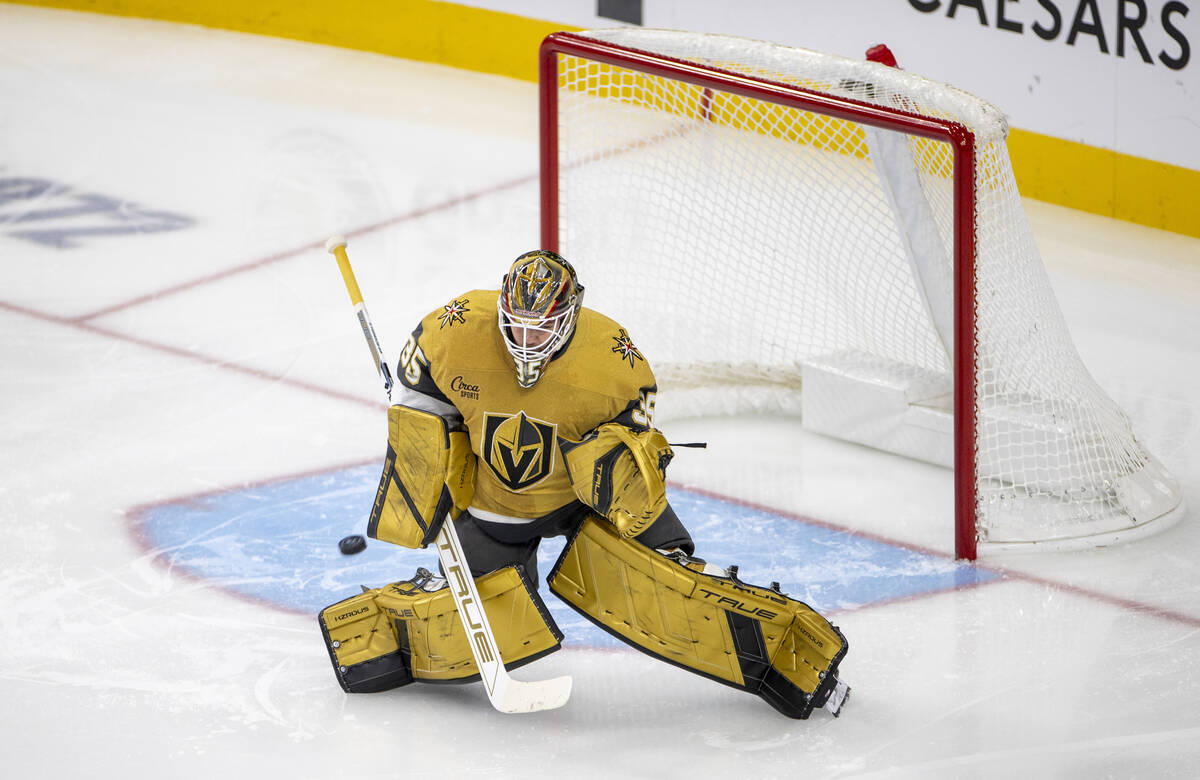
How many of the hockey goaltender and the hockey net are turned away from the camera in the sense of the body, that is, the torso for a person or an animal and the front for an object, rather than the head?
0

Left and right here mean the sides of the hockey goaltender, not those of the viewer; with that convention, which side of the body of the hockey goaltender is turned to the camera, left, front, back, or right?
front

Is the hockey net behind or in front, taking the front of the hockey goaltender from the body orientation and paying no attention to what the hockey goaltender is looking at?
behind

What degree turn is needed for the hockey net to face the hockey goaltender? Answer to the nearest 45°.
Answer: approximately 45° to its left

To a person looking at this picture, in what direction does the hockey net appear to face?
facing the viewer and to the left of the viewer
